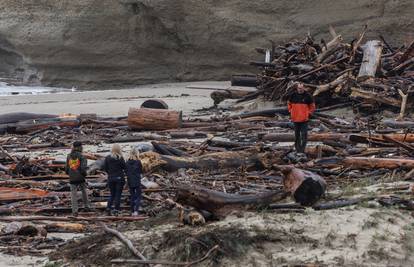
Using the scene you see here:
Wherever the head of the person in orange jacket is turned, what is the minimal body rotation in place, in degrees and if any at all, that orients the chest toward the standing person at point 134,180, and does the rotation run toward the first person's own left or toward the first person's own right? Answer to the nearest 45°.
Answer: approximately 45° to the first person's own right

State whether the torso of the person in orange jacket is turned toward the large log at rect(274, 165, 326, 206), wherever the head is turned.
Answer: yes

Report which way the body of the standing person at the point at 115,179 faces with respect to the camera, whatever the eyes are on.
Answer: away from the camera

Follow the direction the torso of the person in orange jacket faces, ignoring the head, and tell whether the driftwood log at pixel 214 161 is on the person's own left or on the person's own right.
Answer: on the person's own right

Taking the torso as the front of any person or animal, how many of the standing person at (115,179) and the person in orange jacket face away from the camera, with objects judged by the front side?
1

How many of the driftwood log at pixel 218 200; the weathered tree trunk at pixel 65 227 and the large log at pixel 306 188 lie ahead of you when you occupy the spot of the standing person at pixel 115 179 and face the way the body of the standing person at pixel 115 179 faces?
0

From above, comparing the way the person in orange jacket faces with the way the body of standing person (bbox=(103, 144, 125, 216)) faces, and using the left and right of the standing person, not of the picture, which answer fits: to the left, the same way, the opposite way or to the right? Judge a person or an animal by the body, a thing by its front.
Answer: the opposite way

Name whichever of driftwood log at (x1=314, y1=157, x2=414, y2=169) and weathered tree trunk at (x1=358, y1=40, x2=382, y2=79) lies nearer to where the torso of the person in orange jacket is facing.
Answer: the driftwood log

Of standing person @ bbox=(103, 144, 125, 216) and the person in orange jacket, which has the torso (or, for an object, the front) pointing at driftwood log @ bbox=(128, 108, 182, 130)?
the standing person

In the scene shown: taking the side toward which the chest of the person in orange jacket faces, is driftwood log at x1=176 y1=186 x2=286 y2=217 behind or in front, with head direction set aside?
in front

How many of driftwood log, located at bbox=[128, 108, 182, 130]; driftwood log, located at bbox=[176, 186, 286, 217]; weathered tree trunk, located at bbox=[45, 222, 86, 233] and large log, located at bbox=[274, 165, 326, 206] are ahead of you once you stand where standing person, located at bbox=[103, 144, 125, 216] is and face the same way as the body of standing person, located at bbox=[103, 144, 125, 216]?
1

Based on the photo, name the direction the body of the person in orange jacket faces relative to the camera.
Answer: toward the camera

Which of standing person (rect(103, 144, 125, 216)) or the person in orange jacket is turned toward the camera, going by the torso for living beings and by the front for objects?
the person in orange jacket

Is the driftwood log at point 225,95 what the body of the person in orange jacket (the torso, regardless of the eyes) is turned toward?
no

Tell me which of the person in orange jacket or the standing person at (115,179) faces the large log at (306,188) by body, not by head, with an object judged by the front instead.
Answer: the person in orange jacket

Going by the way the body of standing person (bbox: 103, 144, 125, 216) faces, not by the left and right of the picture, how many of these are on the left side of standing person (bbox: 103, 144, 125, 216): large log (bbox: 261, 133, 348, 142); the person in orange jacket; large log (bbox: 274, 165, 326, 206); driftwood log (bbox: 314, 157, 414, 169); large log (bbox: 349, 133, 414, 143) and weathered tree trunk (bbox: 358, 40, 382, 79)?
0

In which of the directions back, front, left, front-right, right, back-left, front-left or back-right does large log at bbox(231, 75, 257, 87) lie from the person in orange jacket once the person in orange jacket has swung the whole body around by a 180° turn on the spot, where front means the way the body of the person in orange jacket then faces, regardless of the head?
front

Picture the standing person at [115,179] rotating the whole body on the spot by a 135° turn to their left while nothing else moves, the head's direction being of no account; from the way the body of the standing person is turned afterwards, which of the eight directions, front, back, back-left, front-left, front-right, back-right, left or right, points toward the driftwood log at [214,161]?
back

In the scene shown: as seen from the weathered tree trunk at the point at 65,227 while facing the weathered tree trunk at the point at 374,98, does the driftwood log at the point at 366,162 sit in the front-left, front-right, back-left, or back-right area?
front-right
